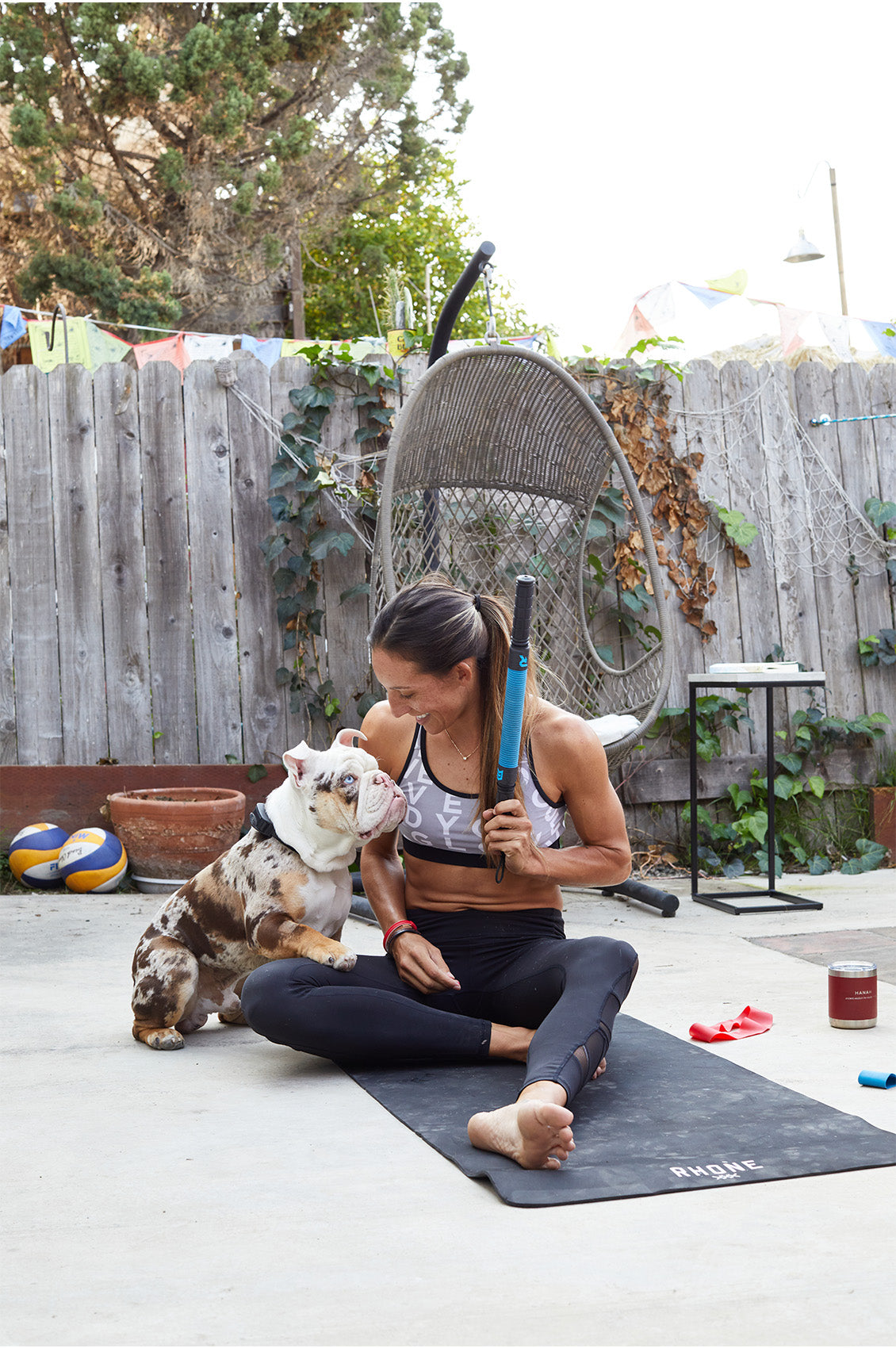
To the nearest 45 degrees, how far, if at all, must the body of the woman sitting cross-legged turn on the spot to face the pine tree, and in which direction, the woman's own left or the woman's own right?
approximately 180°

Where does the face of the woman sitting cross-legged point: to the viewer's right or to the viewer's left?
to the viewer's left

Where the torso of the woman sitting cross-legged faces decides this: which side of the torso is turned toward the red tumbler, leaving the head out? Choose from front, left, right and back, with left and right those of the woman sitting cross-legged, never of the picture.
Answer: left

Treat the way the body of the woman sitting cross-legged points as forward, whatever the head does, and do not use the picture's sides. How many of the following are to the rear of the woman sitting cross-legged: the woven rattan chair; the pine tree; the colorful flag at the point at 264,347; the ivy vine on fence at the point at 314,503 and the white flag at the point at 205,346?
5

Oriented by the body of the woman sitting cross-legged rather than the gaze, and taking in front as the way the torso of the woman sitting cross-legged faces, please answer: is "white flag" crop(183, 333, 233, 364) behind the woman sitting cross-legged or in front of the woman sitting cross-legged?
behind

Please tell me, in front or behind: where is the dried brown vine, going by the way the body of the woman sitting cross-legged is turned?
behind

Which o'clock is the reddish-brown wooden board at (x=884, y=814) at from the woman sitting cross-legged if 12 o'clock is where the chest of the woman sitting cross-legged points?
The reddish-brown wooden board is roughly at 7 o'clock from the woman sitting cross-legged.

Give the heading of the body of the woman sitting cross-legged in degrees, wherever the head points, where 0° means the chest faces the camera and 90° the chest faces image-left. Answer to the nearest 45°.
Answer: approximately 0°

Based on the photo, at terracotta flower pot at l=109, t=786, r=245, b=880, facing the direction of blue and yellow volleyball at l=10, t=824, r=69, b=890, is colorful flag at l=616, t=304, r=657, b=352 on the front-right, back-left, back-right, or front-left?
back-right

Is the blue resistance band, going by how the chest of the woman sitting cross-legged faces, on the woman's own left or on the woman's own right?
on the woman's own left

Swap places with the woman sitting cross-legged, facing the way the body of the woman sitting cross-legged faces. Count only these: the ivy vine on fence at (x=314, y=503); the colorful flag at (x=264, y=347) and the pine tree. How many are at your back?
3

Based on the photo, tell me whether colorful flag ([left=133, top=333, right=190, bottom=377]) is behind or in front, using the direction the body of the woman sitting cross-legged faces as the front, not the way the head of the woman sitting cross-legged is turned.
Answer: behind

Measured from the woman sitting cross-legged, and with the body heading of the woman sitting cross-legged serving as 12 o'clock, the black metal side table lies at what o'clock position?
The black metal side table is roughly at 7 o'clock from the woman sitting cross-legged.

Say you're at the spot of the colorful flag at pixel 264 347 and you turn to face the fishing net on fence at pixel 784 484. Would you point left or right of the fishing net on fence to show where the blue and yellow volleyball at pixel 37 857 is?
right
